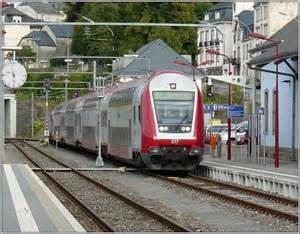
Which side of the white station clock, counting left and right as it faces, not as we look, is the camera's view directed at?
front

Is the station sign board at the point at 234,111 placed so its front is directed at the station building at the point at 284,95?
no

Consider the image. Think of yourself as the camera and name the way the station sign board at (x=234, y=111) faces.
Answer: facing the viewer

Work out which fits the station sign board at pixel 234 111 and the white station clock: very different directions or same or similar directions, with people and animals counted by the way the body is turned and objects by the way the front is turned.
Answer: same or similar directions

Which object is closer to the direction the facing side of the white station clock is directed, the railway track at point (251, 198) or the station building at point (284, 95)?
the railway track

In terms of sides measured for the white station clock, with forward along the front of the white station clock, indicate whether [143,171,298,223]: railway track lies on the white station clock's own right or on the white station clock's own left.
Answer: on the white station clock's own left

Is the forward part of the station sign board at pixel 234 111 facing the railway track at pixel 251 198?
yes

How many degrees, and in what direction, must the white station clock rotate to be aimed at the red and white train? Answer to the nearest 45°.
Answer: approximately 135° to its left

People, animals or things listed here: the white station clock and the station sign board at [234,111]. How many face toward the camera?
2

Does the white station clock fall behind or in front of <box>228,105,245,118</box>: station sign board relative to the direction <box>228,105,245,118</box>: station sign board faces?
in front

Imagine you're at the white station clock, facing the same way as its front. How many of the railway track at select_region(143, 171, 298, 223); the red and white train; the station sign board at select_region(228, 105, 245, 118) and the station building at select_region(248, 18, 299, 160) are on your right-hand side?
0

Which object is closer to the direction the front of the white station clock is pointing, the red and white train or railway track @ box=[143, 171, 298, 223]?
the railway track
